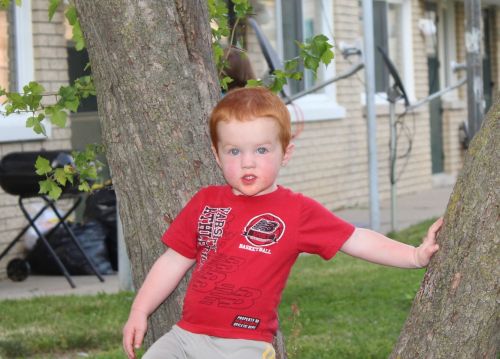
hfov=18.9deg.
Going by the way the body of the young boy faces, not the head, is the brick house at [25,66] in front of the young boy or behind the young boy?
behind

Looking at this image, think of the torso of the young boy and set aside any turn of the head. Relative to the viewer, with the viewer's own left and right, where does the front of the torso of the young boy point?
facing the viewer

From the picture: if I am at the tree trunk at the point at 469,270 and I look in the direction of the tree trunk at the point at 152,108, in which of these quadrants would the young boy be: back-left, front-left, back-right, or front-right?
front-left

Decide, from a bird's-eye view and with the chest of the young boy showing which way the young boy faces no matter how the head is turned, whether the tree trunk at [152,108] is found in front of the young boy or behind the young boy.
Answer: behind

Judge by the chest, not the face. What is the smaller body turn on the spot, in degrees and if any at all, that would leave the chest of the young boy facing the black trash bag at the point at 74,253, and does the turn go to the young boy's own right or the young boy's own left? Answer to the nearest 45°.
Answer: approximately 180°

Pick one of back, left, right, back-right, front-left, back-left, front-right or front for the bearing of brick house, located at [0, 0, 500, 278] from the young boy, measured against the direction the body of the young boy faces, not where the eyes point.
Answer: back

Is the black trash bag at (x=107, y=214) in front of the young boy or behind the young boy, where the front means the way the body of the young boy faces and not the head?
behind

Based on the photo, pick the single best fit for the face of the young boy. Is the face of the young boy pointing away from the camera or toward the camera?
toward the camera
